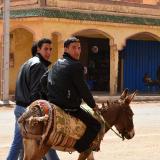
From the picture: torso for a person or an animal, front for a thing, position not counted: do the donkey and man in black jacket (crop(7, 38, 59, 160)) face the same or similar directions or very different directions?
same or similar directions

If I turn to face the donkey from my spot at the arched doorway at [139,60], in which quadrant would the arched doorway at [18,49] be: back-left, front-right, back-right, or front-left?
front-right

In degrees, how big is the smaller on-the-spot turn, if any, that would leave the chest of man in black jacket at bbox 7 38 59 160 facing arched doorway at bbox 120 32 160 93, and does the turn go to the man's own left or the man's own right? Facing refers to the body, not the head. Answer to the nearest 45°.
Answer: approximately 90° to the man's own left

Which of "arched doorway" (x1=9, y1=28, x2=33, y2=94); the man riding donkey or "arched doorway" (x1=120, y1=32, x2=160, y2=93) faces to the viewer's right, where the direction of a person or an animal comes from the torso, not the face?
the man riding donkey

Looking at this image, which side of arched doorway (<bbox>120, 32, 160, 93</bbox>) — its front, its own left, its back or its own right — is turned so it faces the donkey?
front

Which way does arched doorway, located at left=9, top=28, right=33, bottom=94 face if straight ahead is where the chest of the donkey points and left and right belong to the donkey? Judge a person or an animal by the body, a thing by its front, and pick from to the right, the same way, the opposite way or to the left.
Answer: to the right

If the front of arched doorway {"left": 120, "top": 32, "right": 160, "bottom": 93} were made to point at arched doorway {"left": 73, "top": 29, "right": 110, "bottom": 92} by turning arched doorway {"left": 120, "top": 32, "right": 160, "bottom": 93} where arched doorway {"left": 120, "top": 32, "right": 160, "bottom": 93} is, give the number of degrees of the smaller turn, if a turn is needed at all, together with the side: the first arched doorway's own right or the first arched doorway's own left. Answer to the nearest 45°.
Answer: approximately 90° to the first arched doorway's own right

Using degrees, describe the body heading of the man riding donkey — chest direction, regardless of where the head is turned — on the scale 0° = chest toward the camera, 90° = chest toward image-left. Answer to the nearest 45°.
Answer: approximately 270°

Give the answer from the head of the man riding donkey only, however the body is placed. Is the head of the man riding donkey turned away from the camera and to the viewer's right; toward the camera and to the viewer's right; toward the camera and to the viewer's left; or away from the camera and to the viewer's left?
toward the camera and to the viewer's right

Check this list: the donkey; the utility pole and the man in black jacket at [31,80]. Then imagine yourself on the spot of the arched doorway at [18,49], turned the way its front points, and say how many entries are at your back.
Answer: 0

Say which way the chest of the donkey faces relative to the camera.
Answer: to the viewer's right

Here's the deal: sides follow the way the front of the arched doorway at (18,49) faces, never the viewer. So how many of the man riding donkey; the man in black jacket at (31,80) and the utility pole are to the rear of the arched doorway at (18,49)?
0

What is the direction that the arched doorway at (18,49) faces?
toward the camera

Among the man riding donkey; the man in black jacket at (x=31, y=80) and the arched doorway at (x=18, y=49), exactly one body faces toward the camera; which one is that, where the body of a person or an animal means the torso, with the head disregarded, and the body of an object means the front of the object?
the arched doorway

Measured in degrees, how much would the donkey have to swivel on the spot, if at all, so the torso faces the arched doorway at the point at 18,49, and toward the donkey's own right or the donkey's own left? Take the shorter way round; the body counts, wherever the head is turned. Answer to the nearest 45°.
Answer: approximately 90° to the donkey's own left

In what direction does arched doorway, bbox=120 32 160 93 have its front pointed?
toward the camera
